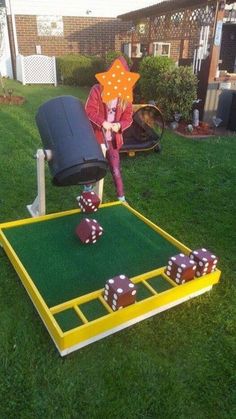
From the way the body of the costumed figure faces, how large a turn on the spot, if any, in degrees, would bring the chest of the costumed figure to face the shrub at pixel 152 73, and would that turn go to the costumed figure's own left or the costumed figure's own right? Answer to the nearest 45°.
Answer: approximately 180°

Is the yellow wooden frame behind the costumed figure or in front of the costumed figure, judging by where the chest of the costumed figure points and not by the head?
in front

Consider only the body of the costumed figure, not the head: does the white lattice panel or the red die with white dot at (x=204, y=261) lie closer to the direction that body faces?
the red die with white dot

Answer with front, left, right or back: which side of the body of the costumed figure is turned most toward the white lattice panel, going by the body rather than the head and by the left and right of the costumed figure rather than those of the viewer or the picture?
back

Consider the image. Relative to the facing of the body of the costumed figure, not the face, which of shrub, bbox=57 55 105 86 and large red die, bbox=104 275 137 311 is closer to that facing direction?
the large red die

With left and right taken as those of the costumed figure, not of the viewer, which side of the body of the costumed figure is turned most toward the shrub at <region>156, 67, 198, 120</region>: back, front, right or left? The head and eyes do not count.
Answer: back

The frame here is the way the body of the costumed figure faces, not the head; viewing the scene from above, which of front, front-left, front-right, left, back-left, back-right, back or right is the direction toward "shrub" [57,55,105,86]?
back

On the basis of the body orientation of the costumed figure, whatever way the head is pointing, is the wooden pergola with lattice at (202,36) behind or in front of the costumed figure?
behind

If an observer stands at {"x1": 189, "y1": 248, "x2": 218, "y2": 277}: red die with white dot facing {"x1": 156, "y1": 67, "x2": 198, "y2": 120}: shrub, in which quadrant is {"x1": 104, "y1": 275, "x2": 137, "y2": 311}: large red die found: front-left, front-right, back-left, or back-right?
back-left

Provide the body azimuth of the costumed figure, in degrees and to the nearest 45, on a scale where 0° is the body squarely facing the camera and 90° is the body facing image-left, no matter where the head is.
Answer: approximately 0°

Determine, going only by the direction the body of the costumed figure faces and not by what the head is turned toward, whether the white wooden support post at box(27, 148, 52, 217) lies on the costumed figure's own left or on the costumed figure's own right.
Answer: on the costumed figure's own right

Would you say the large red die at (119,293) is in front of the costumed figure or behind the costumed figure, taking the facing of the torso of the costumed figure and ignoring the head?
in front
